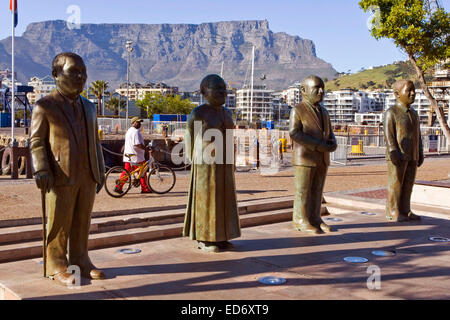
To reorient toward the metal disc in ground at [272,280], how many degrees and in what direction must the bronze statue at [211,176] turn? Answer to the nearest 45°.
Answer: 0° — it already faces it

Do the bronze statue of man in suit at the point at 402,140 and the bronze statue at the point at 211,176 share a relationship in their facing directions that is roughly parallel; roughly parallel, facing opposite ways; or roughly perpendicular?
roughly parallel

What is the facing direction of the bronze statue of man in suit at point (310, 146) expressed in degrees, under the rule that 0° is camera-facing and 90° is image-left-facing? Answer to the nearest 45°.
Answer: approximately 315°

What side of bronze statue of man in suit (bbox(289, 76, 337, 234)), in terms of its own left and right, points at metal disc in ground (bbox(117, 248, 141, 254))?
right

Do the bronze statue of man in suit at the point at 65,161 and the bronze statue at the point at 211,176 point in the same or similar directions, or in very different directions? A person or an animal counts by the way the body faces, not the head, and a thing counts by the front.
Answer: same or similar directions

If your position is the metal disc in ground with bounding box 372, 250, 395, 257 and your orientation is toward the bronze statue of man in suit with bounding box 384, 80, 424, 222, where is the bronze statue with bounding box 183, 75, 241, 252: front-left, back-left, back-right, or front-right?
back-left

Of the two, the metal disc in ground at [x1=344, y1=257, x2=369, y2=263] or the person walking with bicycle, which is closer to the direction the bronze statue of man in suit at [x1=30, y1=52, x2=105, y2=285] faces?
the metal disc in ground

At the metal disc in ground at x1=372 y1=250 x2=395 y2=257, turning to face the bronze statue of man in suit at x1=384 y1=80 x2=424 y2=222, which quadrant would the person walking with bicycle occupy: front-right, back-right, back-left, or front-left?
front-left

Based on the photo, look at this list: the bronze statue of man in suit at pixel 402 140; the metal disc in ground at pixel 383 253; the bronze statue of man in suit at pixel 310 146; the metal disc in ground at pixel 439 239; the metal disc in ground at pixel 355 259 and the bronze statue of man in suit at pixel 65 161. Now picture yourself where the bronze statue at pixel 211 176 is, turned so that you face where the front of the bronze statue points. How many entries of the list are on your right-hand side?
1

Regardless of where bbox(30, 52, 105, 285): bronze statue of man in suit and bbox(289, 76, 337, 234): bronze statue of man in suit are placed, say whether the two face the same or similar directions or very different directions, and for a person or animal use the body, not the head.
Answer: same or similar directions

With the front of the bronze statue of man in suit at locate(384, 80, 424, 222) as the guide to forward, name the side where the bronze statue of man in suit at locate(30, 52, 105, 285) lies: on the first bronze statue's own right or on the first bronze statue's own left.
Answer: on the first bronze statue's own right

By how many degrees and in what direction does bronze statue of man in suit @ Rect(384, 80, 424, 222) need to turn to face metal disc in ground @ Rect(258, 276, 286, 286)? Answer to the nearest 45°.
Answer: approximately 45° to its right

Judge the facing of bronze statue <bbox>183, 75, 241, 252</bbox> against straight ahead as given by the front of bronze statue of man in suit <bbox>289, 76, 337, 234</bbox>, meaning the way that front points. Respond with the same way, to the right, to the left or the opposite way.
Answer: the same way

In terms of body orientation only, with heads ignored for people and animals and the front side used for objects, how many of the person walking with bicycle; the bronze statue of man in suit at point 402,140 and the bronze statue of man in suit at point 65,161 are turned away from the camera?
0

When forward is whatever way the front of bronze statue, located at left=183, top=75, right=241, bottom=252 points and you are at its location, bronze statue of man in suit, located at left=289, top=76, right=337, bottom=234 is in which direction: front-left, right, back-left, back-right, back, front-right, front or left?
left

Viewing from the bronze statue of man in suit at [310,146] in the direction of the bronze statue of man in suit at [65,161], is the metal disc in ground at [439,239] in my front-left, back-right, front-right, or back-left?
back-left

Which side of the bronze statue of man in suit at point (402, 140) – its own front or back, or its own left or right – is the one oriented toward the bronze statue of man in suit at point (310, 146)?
right

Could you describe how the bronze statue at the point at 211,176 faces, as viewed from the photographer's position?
facing the viewer and to the right of the viewer
